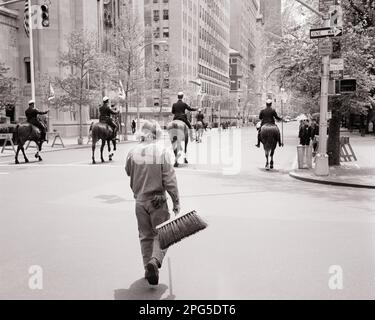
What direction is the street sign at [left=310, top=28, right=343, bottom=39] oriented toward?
toward the camera

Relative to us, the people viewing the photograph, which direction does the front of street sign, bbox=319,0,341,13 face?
facing the viewer

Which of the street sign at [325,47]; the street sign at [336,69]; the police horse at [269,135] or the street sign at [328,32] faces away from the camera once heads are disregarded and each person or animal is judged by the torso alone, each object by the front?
the police horse

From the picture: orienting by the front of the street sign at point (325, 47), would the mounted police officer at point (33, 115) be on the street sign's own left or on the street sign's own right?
on the street sign's own right

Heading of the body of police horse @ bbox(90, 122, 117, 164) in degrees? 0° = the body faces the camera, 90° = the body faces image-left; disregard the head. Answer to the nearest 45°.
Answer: approximately 225°

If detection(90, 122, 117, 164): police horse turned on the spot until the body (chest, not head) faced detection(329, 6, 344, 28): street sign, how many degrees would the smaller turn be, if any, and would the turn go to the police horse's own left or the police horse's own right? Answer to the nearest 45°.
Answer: approximately 90° to the police horse's own right

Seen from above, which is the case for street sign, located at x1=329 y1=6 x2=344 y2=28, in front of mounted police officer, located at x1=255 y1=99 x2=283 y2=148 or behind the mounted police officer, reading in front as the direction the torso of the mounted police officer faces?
behind

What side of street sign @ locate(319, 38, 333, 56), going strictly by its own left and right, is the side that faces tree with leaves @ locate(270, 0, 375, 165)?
back

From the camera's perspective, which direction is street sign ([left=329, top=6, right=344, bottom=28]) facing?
toward the camera

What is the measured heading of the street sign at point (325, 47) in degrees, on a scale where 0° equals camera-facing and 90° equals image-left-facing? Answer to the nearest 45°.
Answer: approximately 0°

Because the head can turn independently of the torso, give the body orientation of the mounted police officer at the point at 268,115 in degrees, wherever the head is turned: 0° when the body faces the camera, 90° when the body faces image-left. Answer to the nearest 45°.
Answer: approximately 180°
